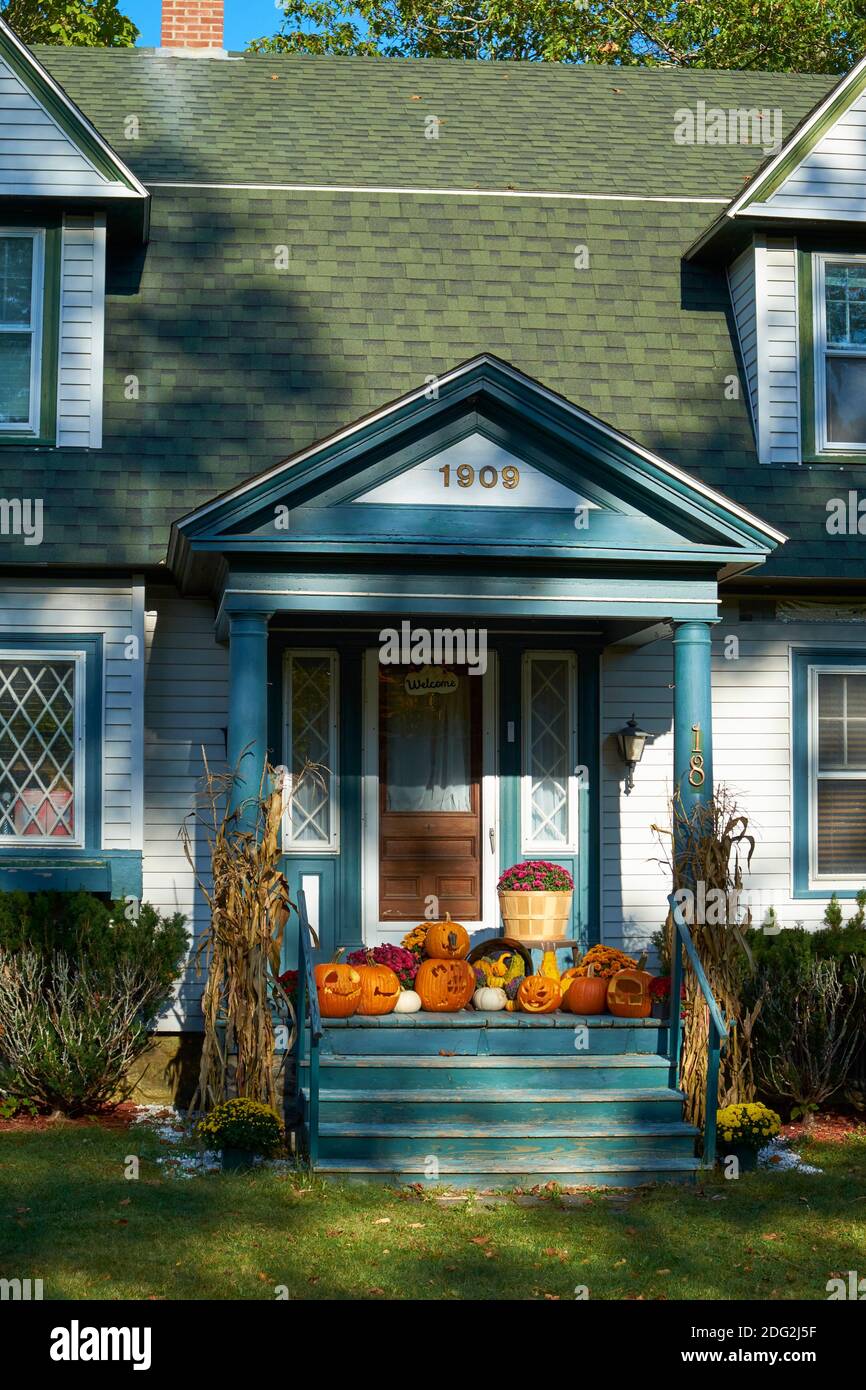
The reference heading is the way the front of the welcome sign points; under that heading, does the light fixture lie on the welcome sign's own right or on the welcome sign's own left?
on the welcome sign's own left

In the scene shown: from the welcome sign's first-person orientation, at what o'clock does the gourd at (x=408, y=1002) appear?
The gourd is roughly at 12 o'clock from the welcome sign.
